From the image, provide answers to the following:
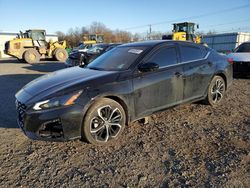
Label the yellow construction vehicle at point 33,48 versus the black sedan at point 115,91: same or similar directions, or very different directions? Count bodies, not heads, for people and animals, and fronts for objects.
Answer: very different directions

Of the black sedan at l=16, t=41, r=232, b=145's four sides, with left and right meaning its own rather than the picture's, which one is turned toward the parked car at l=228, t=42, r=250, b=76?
back

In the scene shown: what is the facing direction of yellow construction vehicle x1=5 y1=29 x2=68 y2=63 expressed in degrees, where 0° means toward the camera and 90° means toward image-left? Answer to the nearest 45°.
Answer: approximately 270°

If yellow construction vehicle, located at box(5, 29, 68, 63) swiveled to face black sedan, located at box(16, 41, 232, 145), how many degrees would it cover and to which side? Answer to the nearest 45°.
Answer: approximately 90° to its right

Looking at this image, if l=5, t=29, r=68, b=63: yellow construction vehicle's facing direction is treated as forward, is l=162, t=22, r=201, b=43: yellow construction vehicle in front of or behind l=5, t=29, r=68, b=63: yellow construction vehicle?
in front

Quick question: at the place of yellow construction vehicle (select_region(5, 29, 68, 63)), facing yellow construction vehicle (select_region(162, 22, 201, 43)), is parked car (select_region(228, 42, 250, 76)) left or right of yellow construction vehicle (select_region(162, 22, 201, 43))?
right

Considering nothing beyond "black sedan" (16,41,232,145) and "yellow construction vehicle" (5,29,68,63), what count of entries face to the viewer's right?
1

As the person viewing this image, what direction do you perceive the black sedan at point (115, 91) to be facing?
facing the viewer and to the left of the viewer
